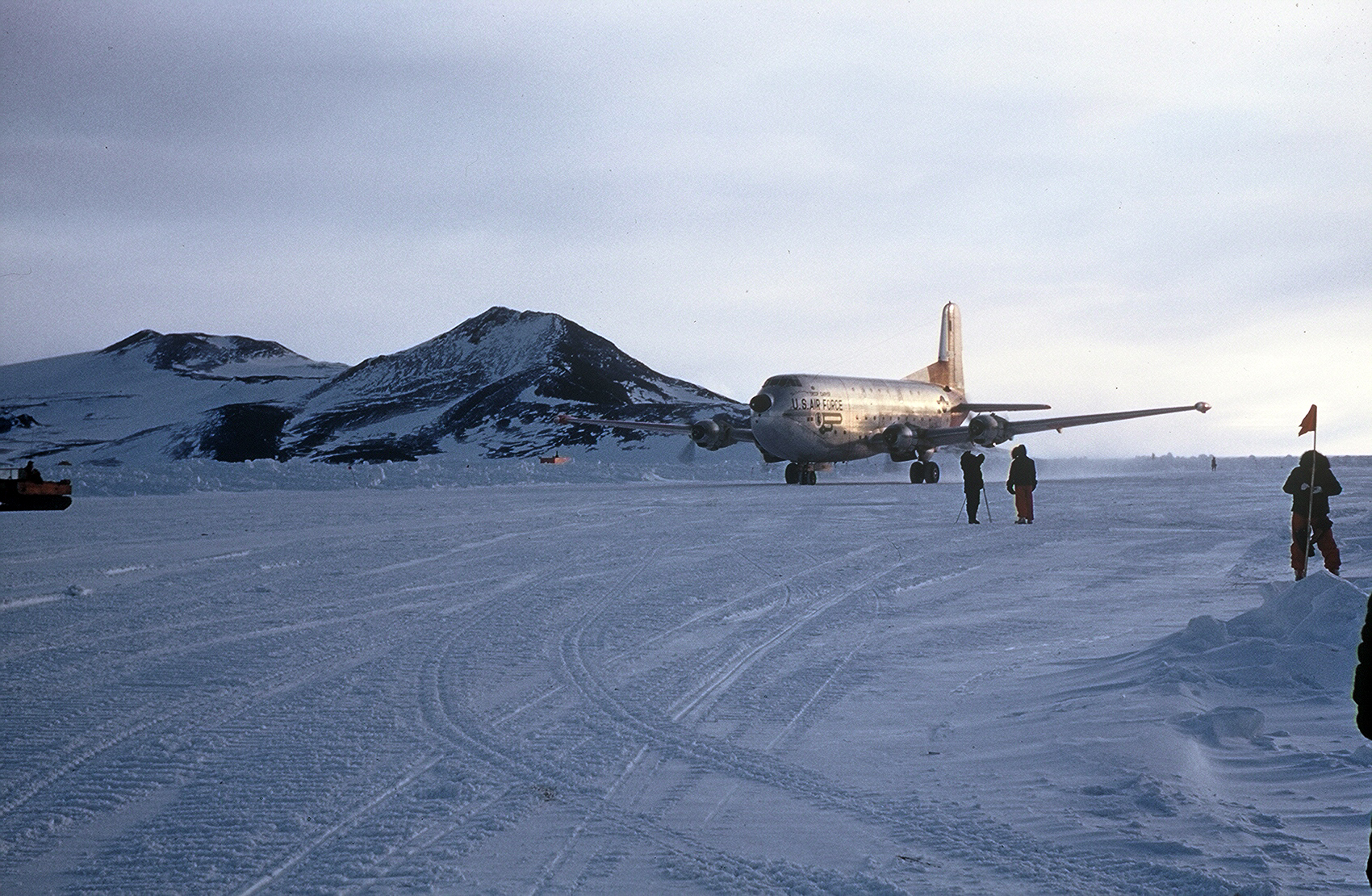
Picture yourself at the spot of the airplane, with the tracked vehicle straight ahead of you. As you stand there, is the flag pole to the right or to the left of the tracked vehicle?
left

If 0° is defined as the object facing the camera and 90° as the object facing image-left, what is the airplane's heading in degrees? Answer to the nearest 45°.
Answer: approximately 45°

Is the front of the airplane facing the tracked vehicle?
yes

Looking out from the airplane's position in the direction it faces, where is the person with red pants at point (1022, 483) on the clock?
The person with red pants is roughly at 10 o'clock from the airplane.

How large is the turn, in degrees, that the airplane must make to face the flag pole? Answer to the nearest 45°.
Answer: approximately 45° to its left

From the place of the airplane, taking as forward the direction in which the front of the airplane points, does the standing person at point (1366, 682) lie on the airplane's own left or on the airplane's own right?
on the airplane's own left

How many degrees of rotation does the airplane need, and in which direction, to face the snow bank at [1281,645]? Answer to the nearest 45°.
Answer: approximately 45° to its left

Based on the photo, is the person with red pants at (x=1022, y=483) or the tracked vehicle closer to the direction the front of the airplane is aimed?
the tracked vehicle

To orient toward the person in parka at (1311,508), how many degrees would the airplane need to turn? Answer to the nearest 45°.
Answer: approximately 45° to its left

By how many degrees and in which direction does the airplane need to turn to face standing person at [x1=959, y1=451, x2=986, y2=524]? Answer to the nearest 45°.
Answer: approximately 45° to its left
